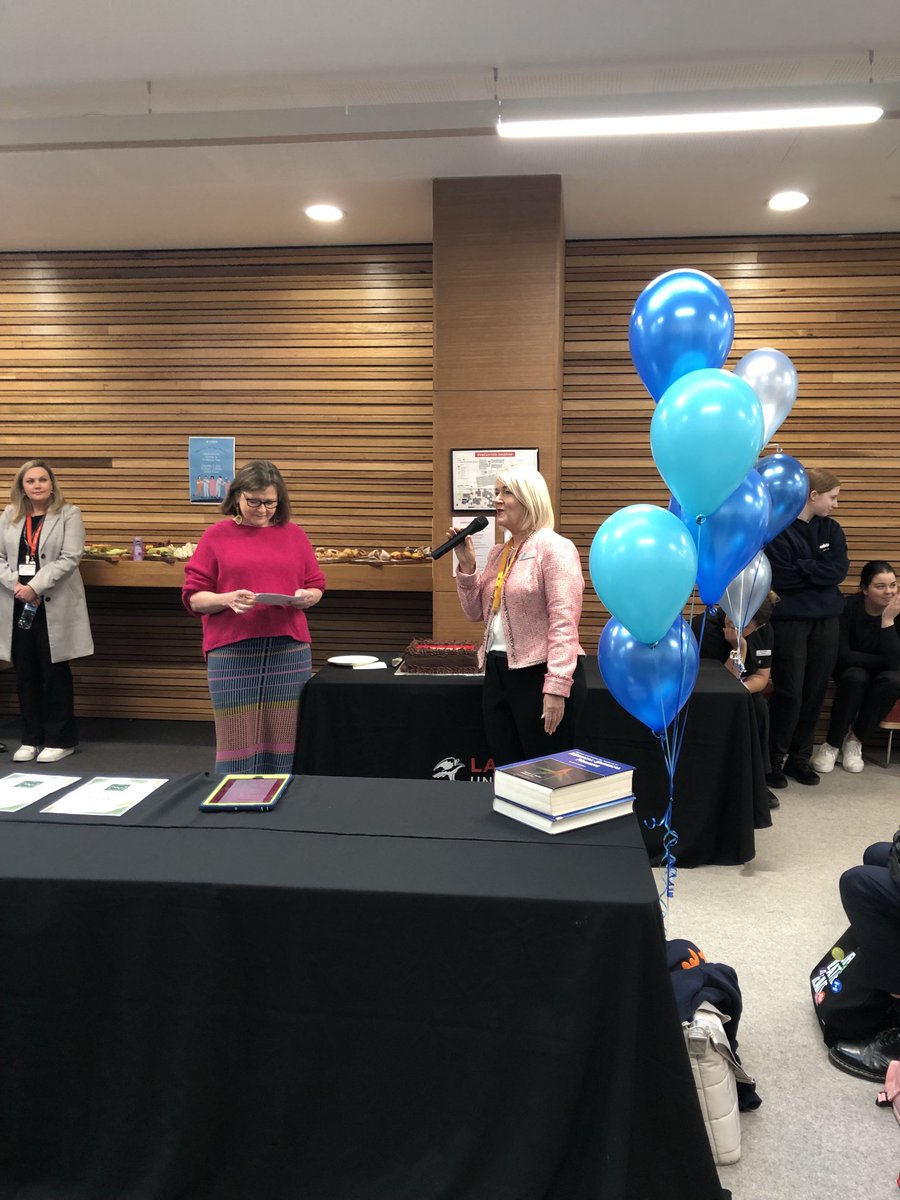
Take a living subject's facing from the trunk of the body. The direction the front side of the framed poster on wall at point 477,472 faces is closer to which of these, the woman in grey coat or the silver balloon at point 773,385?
the silver balloon

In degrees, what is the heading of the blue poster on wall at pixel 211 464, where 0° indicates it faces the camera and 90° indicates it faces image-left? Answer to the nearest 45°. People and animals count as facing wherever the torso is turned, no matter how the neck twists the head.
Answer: approximately 0°

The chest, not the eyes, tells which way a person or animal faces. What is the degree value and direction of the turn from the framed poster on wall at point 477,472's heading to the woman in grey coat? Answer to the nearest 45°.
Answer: approximately 90° to its right

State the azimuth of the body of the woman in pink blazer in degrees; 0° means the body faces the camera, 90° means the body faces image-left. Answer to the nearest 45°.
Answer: approximately 45°

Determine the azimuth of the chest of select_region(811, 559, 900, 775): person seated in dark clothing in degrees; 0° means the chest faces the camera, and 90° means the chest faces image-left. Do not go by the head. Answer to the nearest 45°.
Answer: approximately 0°
